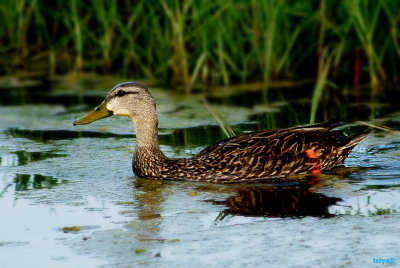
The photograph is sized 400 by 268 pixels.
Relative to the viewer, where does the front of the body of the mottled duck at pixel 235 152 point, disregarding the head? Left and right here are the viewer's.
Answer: facing to the left of the viewer
